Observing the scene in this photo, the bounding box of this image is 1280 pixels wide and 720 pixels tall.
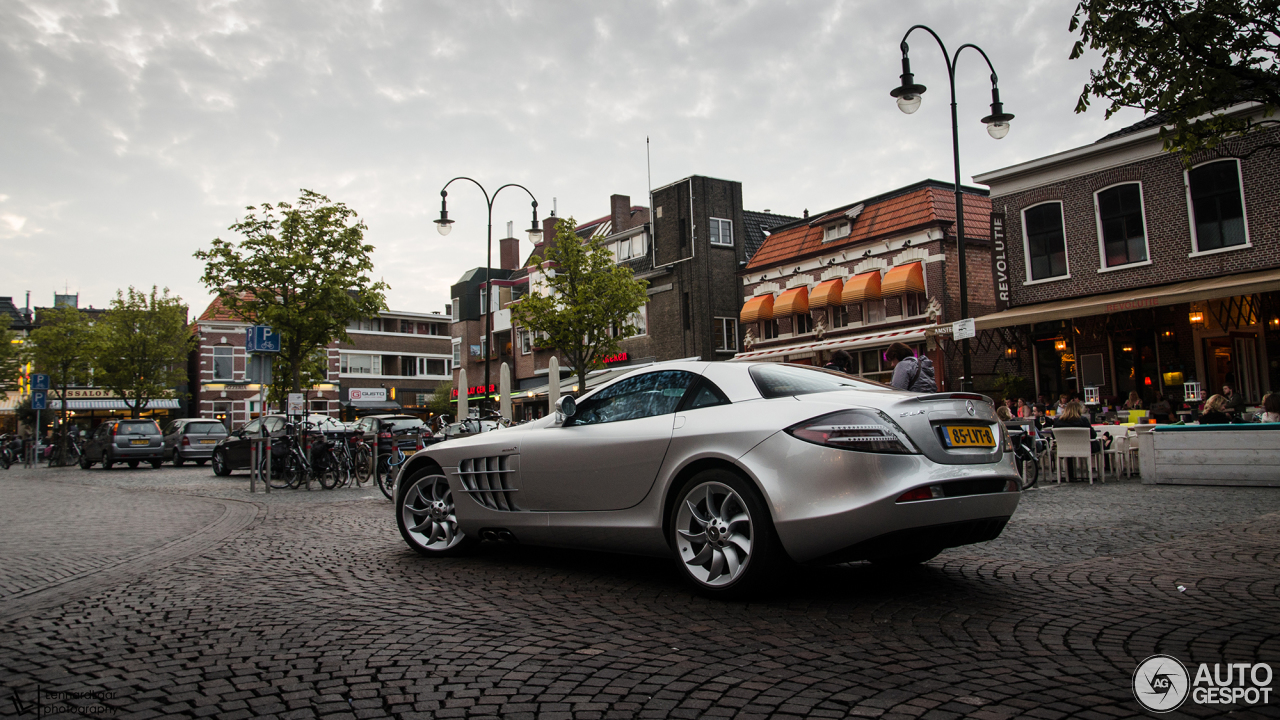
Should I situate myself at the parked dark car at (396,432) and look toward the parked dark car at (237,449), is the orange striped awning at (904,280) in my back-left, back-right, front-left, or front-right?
back-right

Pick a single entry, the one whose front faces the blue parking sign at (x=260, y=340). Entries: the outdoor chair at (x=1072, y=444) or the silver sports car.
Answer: the silver sports car

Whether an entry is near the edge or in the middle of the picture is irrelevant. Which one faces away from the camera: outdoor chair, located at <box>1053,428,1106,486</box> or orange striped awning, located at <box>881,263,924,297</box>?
the outdoor chair

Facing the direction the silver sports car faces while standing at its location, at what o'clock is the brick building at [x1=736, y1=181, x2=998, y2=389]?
The brick building is roughly at 2 o'clock from the silver sports car.

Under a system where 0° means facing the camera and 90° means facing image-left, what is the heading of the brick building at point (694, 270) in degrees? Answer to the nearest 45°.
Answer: approximately 45°

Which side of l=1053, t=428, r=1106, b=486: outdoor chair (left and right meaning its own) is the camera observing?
back

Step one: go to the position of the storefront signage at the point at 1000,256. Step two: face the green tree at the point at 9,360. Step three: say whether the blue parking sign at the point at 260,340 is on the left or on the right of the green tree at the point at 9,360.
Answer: left

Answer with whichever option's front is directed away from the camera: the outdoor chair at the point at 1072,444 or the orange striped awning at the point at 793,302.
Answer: the outdoor chair

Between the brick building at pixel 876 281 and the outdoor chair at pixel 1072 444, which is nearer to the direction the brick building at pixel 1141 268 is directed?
the outdoor chair

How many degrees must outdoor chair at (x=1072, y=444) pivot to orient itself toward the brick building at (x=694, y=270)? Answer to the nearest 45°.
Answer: approximately 45° to its left
